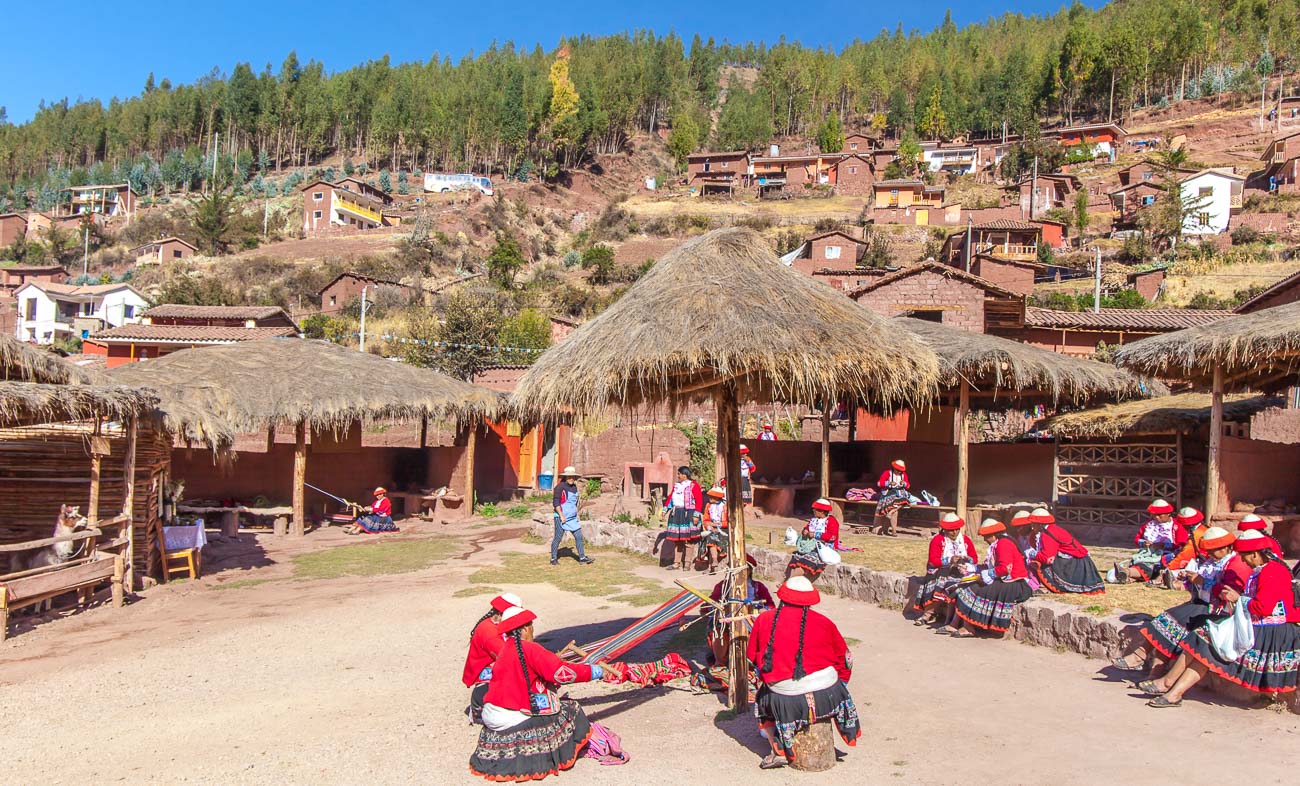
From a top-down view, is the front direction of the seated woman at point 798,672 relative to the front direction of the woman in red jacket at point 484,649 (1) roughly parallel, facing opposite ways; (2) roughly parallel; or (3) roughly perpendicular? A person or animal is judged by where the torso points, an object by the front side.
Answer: roughly perpendicular

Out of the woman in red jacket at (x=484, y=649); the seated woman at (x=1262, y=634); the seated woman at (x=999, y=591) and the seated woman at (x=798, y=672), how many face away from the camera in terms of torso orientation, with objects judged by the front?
1

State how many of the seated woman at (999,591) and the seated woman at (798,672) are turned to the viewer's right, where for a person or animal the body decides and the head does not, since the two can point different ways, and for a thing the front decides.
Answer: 0

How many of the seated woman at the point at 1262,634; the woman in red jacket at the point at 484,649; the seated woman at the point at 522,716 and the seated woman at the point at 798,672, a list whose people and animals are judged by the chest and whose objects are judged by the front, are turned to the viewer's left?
1

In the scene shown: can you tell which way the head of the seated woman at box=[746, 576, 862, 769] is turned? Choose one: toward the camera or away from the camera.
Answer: away from the camera

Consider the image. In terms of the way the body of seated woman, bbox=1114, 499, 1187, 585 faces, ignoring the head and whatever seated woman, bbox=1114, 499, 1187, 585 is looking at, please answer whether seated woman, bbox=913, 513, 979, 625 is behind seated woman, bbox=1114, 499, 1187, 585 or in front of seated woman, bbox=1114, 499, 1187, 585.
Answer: in front

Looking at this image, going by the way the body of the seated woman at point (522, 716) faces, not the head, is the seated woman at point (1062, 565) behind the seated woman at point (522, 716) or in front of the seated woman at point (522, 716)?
in front

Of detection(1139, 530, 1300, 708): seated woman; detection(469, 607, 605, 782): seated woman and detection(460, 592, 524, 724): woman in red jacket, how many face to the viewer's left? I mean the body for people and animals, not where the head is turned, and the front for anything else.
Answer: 1

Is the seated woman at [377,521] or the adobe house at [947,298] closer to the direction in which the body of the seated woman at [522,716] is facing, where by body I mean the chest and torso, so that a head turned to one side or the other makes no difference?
the adobe house

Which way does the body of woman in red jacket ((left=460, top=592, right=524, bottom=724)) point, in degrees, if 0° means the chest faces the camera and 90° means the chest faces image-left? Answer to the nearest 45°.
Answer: approximately 270°

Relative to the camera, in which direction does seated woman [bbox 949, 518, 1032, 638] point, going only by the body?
to the viewer's left

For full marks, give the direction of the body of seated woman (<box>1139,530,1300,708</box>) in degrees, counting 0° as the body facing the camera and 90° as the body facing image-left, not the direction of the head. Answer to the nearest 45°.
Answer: approximately 90°

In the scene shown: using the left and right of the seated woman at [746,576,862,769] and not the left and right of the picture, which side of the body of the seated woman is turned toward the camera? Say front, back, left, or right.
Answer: back

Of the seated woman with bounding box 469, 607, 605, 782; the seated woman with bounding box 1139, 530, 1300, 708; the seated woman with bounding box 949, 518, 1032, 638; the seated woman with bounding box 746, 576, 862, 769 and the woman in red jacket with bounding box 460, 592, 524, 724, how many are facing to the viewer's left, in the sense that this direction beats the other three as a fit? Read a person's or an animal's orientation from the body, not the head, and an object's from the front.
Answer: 2

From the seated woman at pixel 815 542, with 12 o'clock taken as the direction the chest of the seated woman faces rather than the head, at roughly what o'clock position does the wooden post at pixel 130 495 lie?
The wooden post is roughly at 1 o'clock from the seated woman.

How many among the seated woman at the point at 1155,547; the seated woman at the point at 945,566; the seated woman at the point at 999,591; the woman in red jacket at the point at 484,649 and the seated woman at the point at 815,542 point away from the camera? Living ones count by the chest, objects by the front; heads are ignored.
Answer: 0

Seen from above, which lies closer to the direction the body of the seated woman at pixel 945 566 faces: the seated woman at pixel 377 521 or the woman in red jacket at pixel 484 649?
the woman in red jacket

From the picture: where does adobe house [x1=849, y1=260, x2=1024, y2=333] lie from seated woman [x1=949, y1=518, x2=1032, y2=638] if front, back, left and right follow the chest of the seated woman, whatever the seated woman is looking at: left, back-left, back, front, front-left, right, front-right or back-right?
right
